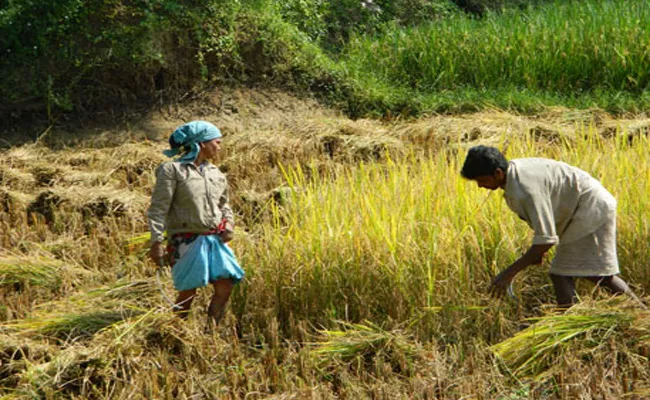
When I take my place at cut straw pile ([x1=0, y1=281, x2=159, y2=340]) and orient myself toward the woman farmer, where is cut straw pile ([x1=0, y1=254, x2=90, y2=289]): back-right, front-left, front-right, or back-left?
back-left

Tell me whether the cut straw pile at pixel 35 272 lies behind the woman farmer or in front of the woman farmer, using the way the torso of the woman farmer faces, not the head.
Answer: behind

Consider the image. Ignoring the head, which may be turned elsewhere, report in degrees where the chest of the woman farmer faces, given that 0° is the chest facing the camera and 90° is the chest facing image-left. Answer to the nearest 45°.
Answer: approximately 315°

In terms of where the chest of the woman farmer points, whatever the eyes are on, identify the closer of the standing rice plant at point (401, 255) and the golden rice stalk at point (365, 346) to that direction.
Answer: the golden rice stalk

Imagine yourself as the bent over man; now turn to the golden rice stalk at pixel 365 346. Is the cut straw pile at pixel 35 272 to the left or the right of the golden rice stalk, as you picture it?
right

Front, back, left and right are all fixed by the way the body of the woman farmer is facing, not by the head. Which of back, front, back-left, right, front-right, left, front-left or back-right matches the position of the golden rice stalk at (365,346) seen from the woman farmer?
front
